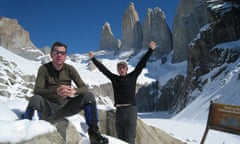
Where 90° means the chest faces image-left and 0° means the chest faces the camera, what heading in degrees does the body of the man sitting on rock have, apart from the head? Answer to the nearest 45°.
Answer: approximately 0°

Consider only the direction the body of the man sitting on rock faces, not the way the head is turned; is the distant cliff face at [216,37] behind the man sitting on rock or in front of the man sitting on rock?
behind
